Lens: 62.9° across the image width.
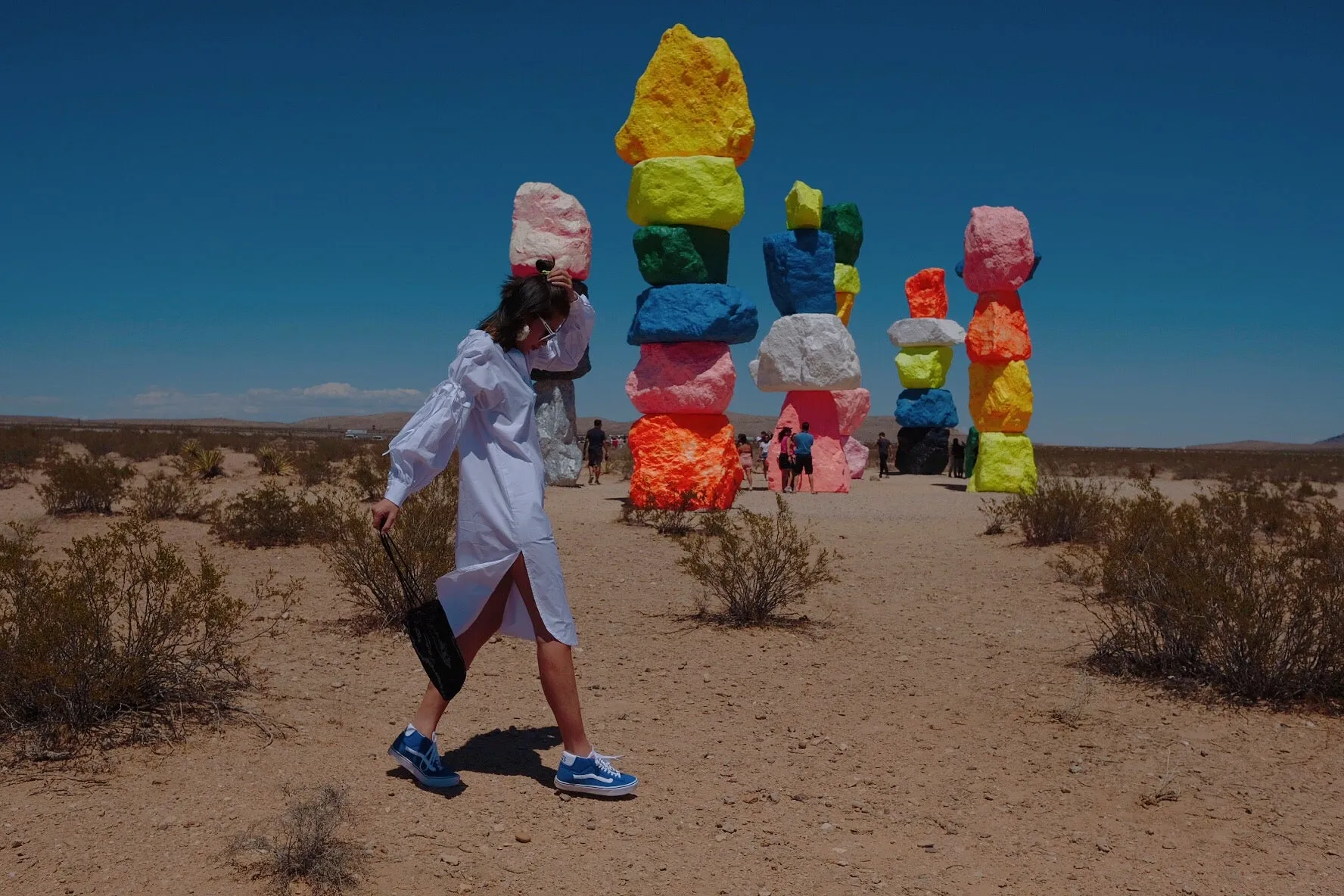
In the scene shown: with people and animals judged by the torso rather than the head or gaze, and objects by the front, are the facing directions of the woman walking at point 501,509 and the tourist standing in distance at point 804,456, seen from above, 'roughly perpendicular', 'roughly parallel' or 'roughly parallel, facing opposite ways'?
roughly perpendicular

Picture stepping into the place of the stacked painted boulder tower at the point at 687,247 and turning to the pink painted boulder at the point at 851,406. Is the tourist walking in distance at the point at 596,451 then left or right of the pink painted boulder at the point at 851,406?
left

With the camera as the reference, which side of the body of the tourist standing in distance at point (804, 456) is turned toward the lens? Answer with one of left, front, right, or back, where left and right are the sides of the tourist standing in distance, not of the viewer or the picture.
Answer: back

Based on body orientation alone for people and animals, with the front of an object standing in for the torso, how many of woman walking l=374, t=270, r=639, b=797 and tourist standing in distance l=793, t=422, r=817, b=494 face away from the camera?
1
